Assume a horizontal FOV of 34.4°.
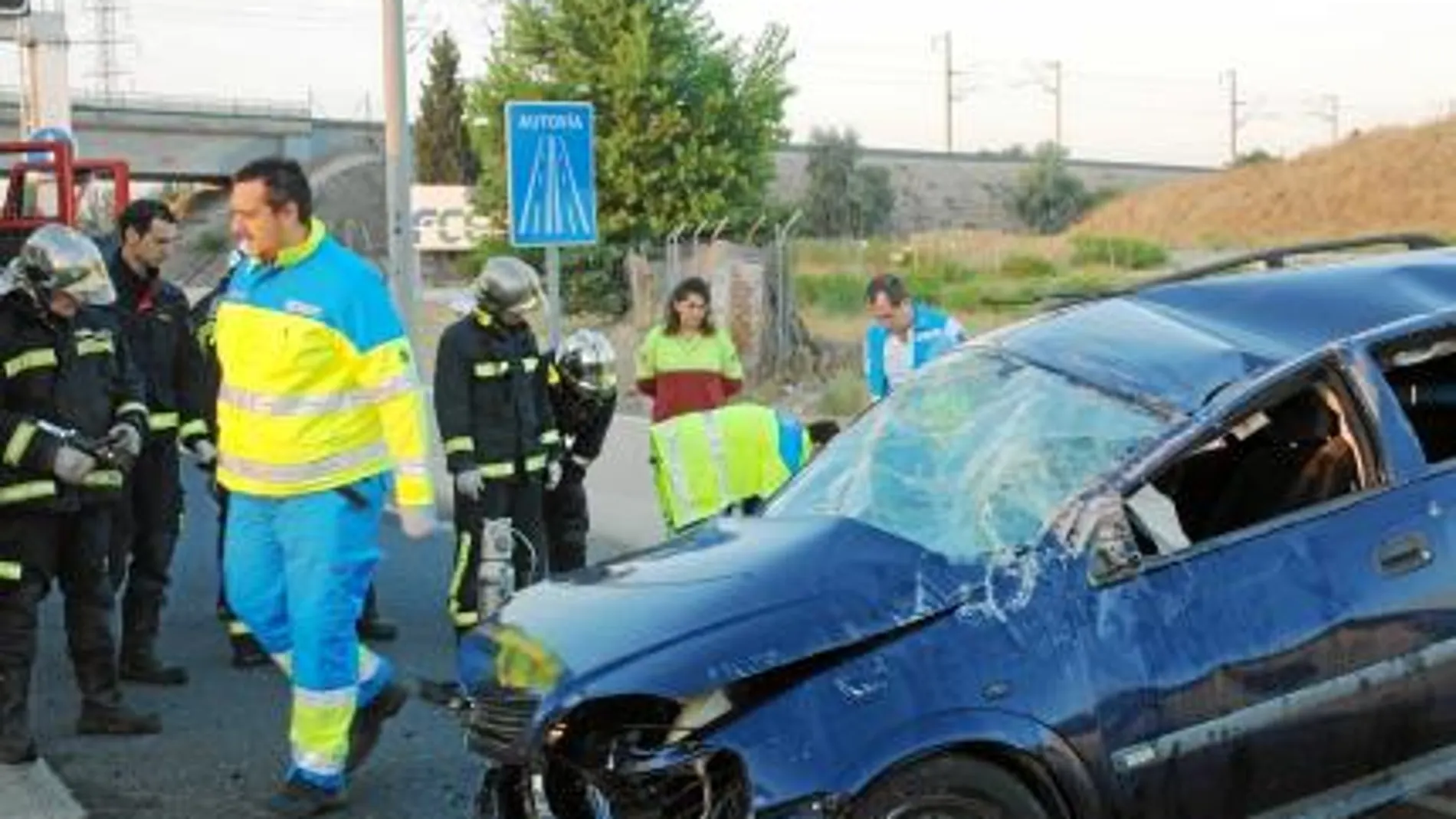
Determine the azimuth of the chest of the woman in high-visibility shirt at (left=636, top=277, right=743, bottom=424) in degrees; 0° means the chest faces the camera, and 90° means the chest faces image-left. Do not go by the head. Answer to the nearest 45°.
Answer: approximately 0°

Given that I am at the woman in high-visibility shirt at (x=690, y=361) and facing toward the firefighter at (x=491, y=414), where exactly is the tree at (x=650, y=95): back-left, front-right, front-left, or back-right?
back-right

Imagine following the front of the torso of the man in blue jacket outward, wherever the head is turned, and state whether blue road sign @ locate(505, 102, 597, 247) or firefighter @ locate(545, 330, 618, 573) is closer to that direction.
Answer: the firefighter

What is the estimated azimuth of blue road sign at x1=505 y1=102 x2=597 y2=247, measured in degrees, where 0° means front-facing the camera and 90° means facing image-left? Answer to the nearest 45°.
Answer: approximately 0°

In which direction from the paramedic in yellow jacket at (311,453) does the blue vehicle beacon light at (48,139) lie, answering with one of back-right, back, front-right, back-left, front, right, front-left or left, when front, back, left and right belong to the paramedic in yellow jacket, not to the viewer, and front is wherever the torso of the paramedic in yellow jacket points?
back-right

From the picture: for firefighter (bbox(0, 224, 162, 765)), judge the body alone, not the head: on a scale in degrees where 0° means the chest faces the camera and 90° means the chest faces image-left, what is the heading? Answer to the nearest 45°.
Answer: approximately 315°

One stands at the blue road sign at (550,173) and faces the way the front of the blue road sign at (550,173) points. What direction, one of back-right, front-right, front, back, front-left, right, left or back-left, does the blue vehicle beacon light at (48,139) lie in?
back-right

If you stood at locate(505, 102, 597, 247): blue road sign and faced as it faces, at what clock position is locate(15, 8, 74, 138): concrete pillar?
The concrete pillar is roughly at 5 o'clock from the blue road sign.
